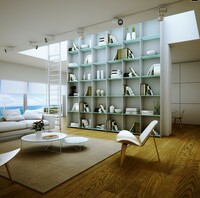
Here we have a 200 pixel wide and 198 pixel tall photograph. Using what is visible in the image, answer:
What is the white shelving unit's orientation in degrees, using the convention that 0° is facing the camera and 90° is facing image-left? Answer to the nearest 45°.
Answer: approximately 45°

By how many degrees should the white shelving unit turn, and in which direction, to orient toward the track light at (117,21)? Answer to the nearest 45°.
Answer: approximately 45° to its left

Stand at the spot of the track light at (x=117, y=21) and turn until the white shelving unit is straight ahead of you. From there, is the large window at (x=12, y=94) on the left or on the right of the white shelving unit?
left

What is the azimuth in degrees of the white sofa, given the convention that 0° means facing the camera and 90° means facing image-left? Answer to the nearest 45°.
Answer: approximately 315°

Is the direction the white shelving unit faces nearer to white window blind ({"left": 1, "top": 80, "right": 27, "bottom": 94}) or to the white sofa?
the white sofa

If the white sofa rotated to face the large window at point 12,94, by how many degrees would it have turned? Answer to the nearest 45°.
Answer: approximately 135° to its left

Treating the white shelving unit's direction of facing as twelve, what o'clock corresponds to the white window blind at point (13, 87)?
The white window blind is roughly at 2 o'clock from the white shelving unit.
